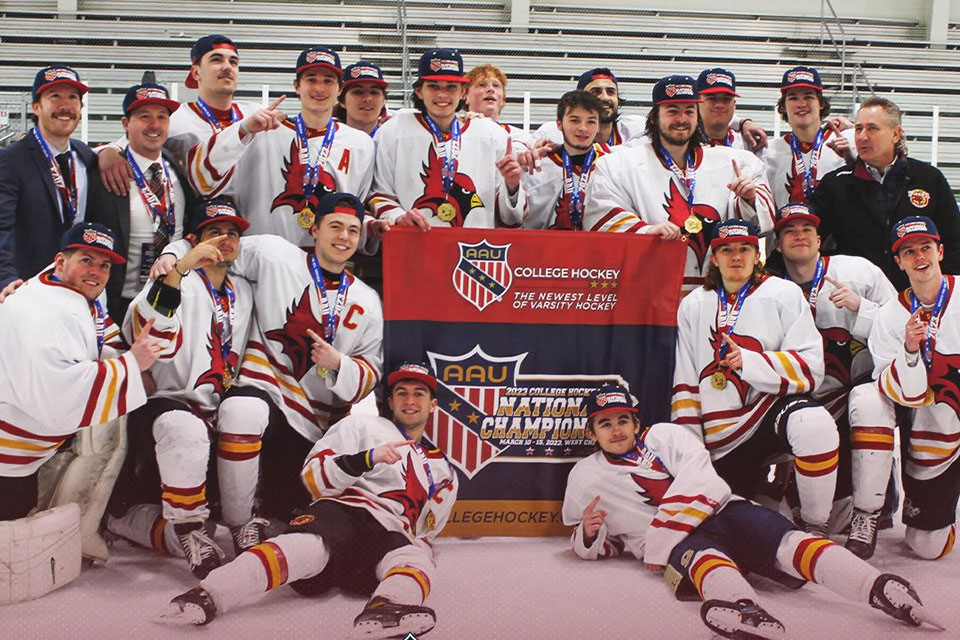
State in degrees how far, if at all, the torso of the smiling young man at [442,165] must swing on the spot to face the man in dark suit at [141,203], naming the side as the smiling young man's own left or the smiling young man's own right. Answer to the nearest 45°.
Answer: approximately 90° to the smiling young man's own right

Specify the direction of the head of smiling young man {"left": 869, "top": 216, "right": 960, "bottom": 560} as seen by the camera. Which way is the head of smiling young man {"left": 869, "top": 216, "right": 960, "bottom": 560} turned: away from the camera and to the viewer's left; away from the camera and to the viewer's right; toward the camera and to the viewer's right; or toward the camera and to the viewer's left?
toward the camera and to the viewer's left

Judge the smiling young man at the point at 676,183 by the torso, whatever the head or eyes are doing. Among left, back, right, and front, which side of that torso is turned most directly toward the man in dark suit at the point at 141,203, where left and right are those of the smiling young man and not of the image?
right

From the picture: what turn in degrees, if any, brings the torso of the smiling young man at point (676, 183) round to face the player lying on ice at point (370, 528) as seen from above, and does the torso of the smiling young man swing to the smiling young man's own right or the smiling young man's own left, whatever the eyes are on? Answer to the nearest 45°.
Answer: approximately 45° to the smiling young man's own right

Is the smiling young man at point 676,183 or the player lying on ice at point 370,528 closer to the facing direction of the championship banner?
the player lying on ice

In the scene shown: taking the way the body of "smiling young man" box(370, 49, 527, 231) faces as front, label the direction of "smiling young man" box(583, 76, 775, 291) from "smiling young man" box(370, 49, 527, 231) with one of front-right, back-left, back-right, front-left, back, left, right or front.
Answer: left

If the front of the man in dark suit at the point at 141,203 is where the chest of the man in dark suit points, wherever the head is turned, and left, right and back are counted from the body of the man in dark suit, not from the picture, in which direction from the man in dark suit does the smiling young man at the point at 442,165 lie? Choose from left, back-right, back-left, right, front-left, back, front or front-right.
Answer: front-left
